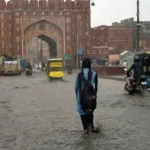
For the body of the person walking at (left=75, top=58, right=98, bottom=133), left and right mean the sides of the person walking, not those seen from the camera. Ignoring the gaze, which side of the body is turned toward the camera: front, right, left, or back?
back
